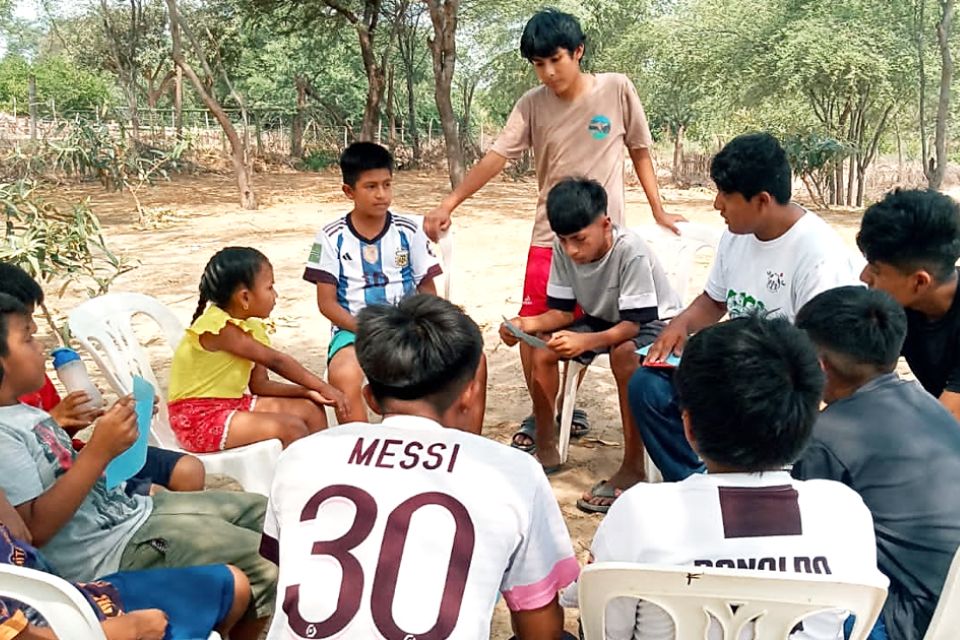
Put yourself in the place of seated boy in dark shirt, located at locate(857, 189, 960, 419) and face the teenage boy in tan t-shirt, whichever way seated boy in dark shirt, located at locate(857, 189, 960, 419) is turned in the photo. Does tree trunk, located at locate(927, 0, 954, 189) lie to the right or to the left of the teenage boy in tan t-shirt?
right

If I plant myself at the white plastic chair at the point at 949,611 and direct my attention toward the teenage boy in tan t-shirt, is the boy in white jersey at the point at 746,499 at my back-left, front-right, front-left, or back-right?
front-left

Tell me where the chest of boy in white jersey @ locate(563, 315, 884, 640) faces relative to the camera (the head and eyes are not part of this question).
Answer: away from the camera

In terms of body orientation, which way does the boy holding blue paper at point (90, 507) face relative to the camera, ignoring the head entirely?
to the viewer's right

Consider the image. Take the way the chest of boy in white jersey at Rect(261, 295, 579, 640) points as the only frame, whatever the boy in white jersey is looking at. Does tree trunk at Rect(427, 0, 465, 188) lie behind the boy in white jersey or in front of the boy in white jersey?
in front

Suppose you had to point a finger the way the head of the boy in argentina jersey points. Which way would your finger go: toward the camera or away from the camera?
toward the camera

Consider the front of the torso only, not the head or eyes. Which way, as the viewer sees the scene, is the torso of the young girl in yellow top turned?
to the viewer's right

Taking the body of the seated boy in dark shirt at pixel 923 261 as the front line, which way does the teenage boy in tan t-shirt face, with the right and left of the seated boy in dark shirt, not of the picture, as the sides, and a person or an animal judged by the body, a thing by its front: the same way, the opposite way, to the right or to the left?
to the left

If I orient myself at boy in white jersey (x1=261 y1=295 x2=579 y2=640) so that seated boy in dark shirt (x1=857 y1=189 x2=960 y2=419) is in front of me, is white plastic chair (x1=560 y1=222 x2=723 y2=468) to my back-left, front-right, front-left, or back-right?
front-left

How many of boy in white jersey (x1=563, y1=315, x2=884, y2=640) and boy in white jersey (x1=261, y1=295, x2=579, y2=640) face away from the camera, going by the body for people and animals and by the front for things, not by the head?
2

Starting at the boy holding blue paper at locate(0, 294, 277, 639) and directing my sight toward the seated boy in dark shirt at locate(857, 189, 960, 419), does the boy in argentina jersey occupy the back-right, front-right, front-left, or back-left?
front-left

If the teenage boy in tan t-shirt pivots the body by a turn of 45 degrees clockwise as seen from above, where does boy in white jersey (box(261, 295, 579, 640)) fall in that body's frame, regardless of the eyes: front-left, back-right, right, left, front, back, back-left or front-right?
front-left

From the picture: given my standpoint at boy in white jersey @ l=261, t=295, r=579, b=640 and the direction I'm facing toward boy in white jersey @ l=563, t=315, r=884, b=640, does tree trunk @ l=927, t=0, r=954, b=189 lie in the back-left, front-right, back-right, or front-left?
front-left

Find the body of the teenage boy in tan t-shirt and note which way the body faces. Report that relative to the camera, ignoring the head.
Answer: toward the camera

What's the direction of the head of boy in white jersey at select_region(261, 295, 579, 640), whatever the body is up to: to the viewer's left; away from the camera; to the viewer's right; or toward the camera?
away from the camera

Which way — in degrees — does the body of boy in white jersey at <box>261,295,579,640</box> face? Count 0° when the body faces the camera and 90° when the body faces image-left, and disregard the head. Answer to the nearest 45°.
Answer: approximately 180°

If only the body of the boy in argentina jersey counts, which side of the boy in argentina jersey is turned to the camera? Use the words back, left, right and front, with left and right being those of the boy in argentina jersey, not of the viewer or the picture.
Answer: front

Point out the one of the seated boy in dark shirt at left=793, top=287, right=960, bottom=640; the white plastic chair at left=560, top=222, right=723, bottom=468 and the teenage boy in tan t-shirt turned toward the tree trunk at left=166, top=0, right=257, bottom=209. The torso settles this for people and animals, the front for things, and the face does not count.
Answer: the seated boy in dark shirt

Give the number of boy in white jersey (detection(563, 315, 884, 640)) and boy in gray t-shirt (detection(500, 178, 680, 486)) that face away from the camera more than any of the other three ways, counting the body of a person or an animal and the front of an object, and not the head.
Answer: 1

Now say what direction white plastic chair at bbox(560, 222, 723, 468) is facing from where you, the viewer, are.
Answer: facing the viewer and to the left of the viewer

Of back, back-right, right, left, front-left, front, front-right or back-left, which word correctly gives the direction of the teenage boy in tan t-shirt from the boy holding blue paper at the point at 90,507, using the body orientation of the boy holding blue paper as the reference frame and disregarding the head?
front-left
